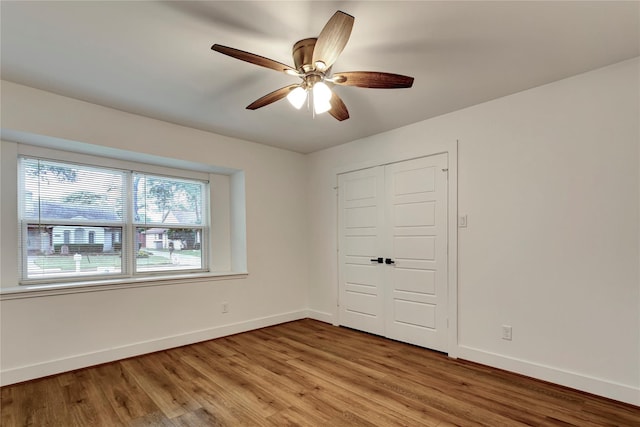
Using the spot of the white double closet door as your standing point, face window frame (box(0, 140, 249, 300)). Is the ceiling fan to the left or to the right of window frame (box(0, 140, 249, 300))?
left

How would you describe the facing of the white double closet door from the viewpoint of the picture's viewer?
facing the viewer and to the left of the viewer

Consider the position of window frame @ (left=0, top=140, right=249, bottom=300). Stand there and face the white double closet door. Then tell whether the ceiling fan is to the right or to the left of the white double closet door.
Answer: right

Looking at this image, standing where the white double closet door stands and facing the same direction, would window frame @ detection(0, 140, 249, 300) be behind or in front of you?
in front

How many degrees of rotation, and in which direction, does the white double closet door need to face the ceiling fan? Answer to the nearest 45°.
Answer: approximately 45° to its left
